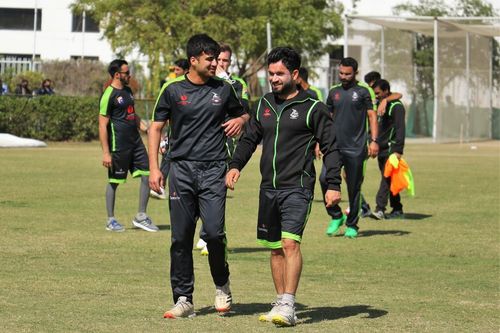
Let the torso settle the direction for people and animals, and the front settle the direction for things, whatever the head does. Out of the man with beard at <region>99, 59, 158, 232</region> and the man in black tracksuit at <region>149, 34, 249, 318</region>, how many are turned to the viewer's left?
0

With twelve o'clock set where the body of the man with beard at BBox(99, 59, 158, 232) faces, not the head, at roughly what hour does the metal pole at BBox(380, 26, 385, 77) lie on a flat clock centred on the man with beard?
The metal pole is roughly at 8 o'clock from the man with beard.

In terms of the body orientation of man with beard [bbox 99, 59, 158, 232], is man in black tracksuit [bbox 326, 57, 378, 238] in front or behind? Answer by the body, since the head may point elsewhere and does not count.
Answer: in front

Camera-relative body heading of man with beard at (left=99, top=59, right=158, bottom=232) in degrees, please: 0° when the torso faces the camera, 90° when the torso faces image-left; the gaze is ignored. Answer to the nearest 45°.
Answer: approximately 315°

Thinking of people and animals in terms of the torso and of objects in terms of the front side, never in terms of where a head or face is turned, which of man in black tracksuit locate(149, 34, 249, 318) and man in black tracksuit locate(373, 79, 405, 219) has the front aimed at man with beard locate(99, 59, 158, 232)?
man in black tracksuit locate(373, 79, 405, 219)

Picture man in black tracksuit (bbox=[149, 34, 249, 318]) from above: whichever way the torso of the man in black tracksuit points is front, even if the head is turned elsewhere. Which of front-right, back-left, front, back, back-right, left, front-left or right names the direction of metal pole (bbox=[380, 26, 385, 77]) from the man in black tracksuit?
back

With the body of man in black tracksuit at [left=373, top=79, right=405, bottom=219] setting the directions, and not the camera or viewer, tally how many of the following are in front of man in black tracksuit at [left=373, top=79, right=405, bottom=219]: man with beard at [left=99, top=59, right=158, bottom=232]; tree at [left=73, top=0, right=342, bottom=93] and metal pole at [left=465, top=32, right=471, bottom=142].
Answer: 1

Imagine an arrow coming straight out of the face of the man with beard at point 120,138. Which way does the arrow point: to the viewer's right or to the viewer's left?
to the viewer's right

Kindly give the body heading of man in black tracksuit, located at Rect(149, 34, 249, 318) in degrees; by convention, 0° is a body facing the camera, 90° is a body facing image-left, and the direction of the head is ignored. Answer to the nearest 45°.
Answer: approximately 0°

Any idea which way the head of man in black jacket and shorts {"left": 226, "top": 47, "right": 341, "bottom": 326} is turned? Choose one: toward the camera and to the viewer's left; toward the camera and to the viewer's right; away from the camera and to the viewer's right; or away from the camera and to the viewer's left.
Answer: toward the camera and to the viewer's left

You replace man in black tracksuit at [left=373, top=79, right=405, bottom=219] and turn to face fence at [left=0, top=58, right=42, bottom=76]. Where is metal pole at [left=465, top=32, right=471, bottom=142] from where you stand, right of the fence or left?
right

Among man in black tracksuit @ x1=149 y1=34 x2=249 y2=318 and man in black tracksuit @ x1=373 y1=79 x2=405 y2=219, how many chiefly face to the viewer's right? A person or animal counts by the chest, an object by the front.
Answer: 0

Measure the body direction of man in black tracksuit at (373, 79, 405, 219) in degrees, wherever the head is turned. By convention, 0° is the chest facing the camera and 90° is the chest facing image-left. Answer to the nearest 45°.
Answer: approximately 45°

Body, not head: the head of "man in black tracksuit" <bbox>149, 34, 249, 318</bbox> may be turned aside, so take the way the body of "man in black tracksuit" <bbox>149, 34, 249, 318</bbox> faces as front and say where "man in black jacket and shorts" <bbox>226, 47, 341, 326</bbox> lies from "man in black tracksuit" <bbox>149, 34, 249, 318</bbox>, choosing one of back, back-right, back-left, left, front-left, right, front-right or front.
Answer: left
